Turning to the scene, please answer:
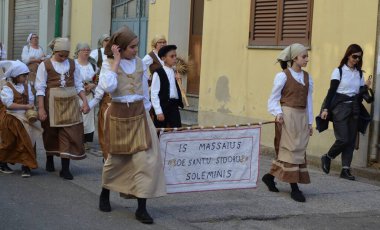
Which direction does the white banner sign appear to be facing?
toward the camera

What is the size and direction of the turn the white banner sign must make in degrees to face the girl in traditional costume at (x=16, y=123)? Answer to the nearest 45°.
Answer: approximately 135° to its right

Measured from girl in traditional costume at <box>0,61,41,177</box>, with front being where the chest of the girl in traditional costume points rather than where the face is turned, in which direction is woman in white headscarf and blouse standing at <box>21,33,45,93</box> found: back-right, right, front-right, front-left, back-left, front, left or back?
back-left

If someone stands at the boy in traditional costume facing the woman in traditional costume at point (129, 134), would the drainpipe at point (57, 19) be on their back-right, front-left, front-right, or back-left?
back-right

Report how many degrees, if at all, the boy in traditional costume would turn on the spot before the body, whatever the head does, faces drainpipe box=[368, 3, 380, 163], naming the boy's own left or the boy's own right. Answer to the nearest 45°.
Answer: approximately 45° to the boy's own left
